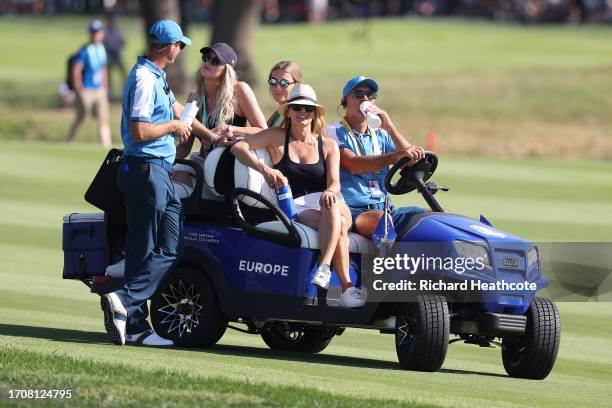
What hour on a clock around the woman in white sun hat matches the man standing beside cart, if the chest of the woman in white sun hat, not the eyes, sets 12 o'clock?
The man standing beside cart is roughly at 3 o'clock from the woman in white sun hat.

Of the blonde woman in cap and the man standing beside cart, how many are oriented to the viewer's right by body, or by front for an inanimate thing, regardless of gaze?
1

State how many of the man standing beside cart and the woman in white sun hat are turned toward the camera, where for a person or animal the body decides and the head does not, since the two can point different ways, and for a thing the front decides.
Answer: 1

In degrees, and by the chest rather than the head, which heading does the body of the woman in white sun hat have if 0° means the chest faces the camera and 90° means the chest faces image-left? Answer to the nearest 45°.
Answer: approximately 0°

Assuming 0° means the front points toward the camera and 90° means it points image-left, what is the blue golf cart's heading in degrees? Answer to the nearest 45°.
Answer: approximately 315°

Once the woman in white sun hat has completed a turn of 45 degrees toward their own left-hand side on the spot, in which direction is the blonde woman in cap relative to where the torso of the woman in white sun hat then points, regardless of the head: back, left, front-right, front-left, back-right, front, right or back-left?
back

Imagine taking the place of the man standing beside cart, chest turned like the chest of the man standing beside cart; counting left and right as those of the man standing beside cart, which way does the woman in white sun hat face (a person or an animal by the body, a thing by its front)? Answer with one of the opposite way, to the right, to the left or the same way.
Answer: to the right

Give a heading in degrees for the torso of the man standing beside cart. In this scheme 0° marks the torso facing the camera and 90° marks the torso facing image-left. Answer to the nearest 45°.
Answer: approximately 270°
